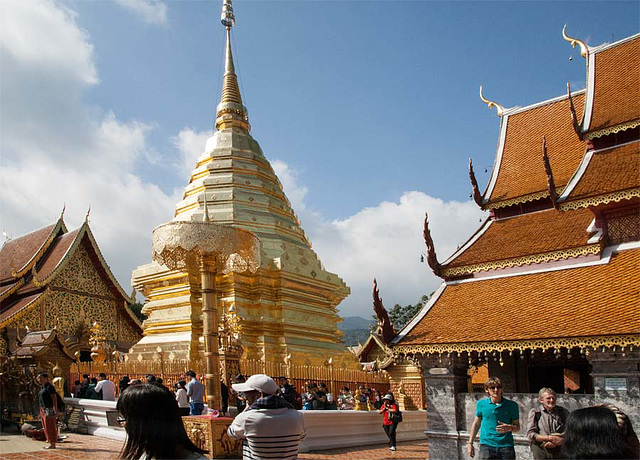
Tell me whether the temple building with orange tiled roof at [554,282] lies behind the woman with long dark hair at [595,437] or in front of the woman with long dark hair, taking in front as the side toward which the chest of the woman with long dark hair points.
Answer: in front

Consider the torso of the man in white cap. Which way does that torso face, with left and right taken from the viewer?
facing away from the viewer and to the left of the viewer

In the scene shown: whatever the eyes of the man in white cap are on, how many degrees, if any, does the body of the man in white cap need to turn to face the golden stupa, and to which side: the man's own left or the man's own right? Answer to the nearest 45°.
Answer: approximately 45° to the man's own right

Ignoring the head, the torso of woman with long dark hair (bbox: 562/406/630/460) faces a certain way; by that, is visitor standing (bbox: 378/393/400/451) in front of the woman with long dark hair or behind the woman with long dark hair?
in front

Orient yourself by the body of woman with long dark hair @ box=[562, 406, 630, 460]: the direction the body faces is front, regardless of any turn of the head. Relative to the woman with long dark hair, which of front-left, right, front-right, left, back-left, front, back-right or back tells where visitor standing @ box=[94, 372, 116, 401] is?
front-left

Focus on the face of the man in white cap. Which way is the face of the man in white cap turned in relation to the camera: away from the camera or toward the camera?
away from the camera

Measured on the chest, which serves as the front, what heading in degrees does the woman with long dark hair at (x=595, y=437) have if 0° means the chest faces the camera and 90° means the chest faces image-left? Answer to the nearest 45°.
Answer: approximately 180°

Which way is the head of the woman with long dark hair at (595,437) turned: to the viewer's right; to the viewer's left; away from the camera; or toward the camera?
away from the camera

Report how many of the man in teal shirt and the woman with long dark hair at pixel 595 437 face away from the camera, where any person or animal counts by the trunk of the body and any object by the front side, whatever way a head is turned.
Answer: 1

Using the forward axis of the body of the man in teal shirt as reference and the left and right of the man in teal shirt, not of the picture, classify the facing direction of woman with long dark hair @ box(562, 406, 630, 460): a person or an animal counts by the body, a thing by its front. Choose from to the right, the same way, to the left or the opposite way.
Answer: the opposite way

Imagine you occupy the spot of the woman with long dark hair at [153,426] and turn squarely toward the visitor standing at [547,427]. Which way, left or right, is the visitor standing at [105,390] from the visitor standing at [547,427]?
left
